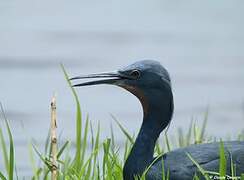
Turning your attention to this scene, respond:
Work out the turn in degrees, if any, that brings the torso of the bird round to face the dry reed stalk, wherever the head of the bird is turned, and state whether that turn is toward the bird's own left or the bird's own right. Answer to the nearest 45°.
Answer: approximately 45° to the bird's own left

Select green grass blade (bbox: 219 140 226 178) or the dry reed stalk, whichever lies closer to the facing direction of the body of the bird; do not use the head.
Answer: the dry reed stalk

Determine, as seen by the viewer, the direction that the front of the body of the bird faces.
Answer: to the viewer's left

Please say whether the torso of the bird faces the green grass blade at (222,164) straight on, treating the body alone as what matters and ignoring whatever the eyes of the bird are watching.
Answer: no
